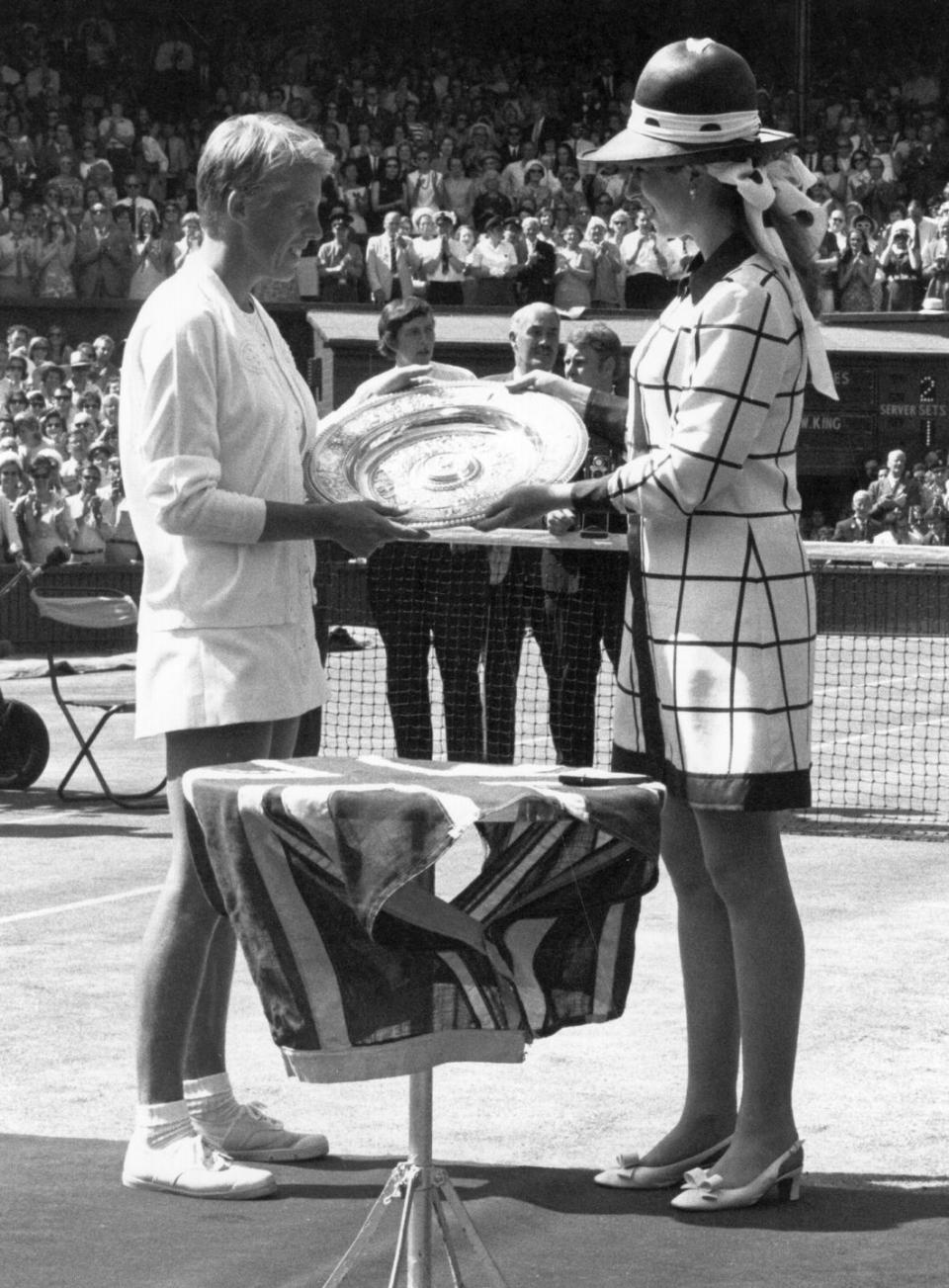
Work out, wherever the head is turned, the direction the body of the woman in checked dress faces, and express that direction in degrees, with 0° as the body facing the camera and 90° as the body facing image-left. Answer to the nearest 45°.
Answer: approximately 90°

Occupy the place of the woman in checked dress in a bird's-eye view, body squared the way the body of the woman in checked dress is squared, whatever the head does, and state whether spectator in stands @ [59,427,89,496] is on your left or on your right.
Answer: on your right

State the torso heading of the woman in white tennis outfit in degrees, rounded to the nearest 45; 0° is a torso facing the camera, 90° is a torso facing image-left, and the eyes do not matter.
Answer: approximately 270°

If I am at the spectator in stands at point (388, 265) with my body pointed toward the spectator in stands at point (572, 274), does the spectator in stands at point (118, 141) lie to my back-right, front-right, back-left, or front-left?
back-left

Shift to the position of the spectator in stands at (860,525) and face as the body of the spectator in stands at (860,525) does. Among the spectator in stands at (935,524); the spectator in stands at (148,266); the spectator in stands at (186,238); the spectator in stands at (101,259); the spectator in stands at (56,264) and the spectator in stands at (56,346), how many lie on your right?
5

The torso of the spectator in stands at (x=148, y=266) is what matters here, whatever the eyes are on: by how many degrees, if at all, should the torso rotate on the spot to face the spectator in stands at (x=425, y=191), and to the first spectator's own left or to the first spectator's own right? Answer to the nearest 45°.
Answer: approximately 135° to the first spectator's own left

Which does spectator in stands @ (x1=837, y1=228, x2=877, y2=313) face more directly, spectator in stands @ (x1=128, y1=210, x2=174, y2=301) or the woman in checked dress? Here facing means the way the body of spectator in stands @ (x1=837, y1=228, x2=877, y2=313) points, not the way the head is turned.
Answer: the woman in checked dress

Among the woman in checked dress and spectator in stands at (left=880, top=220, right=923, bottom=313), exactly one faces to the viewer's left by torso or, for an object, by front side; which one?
the woman in checked dress

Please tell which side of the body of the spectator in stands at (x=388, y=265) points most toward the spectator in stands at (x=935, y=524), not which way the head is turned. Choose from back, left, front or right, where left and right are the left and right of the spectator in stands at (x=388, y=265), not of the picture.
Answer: left

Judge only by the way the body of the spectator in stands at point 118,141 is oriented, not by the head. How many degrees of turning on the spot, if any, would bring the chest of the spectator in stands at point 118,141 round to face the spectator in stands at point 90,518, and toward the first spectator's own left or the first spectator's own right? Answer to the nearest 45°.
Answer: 0° — they already face them
